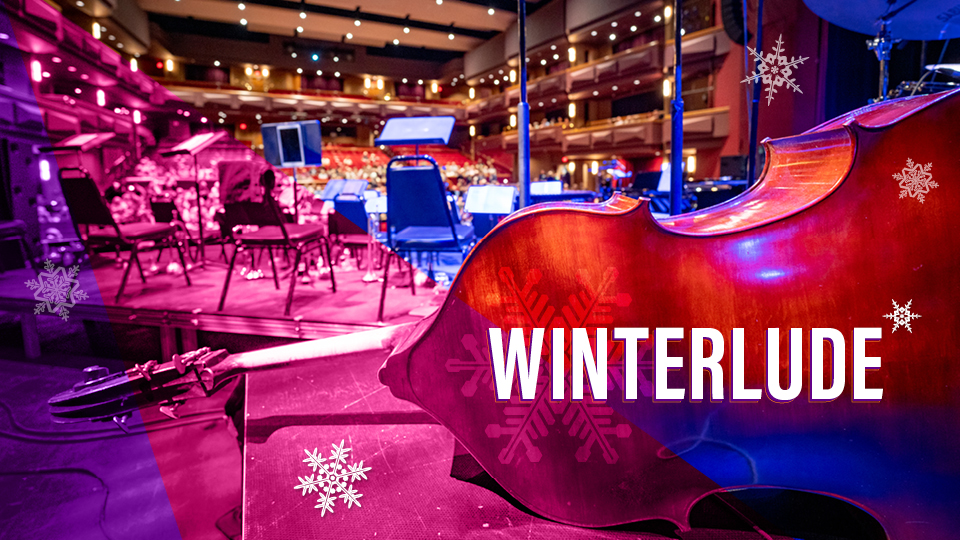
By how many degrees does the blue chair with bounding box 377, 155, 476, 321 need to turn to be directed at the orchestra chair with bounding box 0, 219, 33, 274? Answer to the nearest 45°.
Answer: approximately 90° to its left

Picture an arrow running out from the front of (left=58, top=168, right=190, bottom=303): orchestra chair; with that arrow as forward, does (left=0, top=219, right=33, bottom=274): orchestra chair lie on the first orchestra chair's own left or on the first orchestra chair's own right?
on the first orchestra chair's own left

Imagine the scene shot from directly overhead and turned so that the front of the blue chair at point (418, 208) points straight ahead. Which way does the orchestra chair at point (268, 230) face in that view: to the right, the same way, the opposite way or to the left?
the same way

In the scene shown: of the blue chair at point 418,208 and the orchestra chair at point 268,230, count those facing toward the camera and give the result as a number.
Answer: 0

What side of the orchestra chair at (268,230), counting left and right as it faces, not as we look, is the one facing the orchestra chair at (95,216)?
left

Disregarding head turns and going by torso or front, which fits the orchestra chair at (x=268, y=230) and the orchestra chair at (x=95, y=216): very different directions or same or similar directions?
same or similar directions

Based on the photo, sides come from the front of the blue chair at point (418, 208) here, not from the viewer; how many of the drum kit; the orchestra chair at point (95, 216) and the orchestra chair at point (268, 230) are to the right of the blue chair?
1

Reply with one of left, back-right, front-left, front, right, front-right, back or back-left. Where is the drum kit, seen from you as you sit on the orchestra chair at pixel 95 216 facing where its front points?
right

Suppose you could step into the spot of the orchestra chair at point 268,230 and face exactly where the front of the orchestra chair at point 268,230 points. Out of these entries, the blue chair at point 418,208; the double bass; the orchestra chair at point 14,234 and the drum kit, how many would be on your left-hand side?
1

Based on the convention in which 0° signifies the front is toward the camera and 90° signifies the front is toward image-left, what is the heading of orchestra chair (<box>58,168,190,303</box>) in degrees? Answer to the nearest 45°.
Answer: approximately 225°

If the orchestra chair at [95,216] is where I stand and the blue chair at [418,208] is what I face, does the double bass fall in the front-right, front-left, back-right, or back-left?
front-right

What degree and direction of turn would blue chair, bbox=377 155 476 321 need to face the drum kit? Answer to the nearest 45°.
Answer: approximately 90° to its right

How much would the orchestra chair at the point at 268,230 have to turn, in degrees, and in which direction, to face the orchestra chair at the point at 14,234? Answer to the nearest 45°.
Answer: approximately 90° to its left

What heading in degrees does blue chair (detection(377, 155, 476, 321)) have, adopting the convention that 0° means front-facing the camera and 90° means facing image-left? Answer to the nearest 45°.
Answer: approximately 225°

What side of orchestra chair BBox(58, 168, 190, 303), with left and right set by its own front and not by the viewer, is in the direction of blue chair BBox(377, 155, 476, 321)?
right
